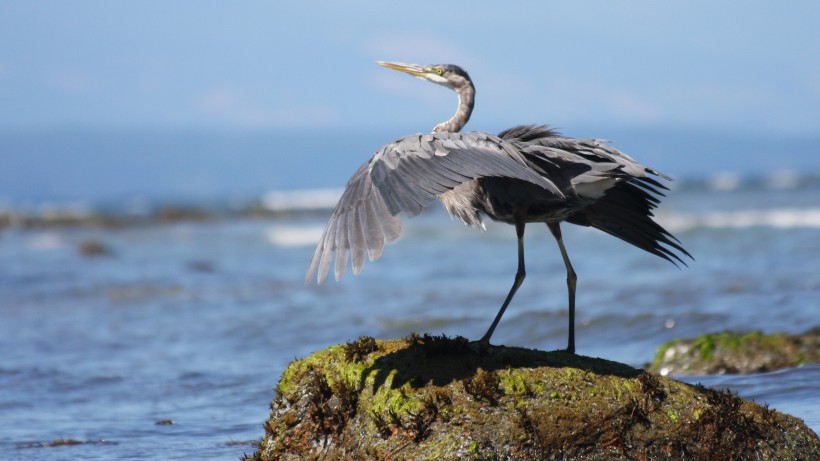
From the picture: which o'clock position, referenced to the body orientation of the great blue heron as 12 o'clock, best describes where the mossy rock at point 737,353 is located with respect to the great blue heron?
The mossy rock is roughly at 4 o'clock from the great blue heron.

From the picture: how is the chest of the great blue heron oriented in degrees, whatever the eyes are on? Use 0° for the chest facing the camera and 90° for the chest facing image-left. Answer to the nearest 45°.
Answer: approximately 90°
